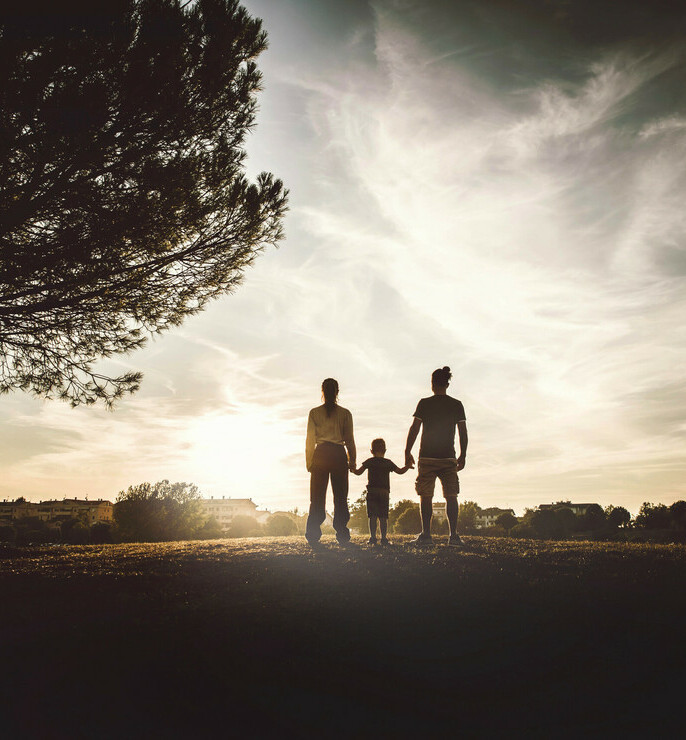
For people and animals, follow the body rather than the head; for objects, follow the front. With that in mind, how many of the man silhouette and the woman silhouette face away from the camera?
2

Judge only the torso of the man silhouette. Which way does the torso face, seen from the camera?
away from the camera

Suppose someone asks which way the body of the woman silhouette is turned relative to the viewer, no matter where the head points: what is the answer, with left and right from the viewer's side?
facing away from the viewer

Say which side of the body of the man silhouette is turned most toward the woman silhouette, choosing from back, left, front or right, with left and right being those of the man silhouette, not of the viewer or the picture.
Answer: left

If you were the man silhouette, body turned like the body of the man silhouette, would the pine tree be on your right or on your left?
on your left

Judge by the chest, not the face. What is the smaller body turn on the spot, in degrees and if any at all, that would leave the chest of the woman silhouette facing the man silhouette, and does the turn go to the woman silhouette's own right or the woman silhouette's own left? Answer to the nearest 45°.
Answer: approximately 90° to the woman silhouette's own right
